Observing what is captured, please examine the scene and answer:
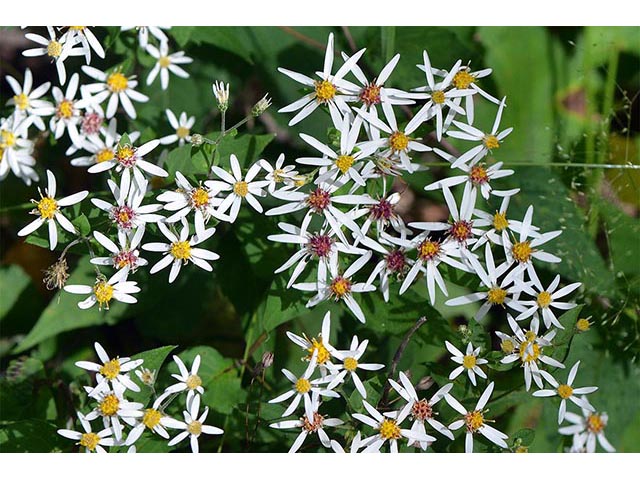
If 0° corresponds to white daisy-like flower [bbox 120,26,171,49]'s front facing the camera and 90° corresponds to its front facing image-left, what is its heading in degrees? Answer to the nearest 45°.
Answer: approximately 0°

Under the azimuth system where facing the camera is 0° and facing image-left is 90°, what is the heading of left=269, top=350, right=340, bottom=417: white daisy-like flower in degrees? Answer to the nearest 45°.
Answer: approximately 0°
